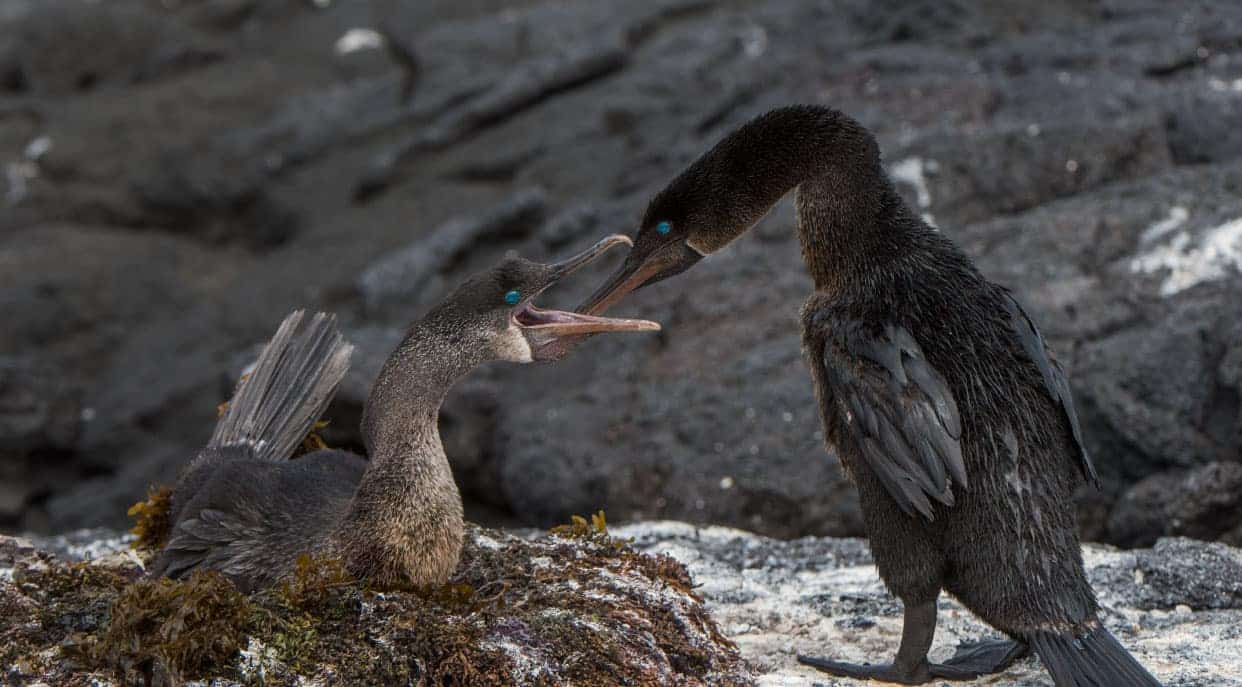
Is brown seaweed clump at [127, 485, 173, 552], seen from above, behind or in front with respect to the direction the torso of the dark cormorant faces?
in front

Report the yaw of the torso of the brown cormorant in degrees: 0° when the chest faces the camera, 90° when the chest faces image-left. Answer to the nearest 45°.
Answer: approximately 270°

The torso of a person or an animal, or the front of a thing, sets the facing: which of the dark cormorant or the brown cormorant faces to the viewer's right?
the brown cormorant

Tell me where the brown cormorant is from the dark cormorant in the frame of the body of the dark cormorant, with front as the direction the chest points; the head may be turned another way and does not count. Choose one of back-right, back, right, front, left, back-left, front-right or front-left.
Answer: front-left

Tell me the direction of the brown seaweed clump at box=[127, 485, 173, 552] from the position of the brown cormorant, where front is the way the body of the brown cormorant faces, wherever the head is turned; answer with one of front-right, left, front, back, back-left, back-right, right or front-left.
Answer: back-left

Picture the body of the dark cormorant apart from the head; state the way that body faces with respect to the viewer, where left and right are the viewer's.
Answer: facing away from the viewer and to the left of the viewer

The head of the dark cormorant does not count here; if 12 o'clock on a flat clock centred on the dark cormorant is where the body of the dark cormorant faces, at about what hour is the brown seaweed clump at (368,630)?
The brown seaweed clump is roughly at 10 o'clock from the dark cormorant.

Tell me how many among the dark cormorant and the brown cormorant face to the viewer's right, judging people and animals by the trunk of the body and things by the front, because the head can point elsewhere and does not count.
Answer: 1
